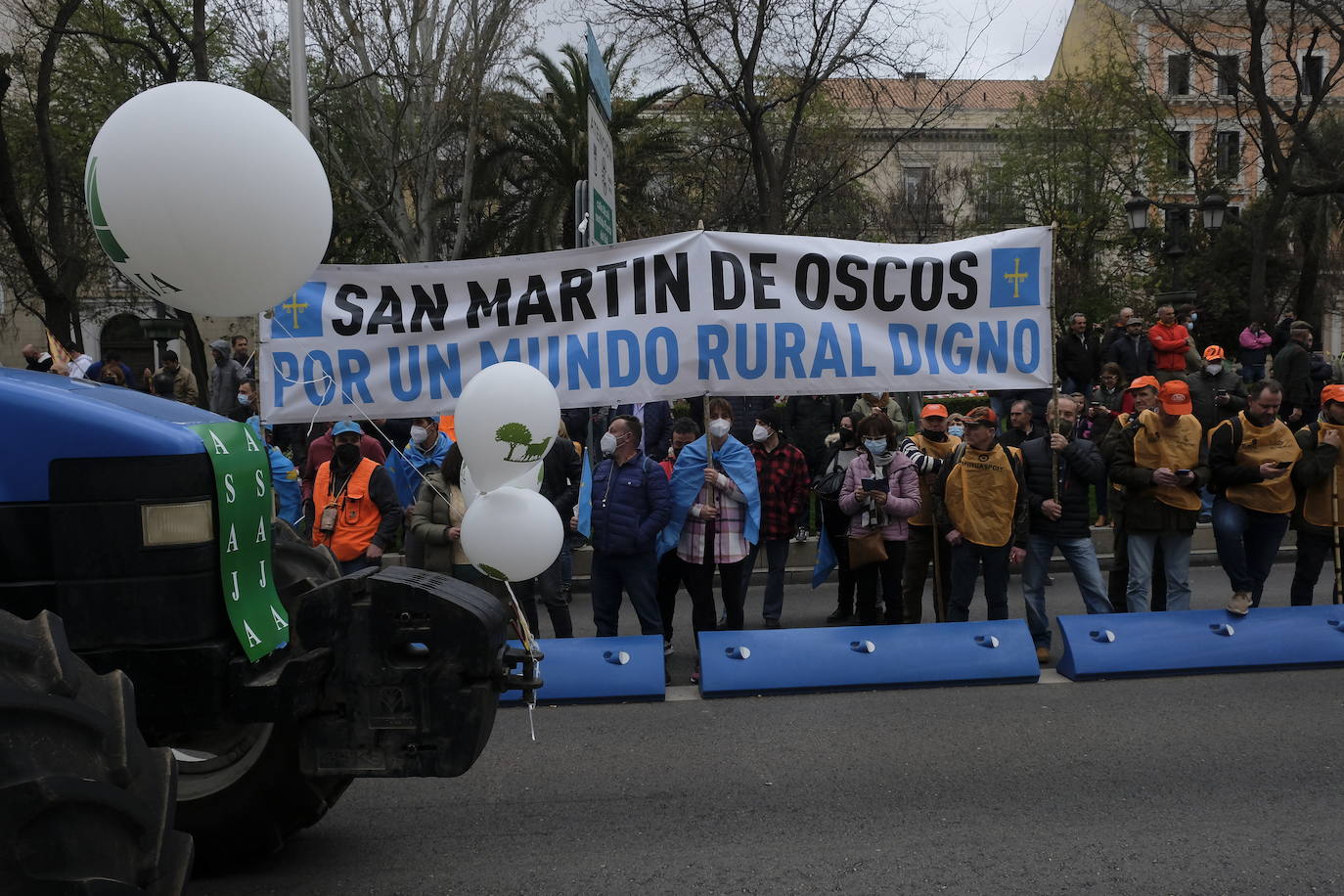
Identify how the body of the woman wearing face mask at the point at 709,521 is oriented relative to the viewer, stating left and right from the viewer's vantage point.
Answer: facing the viewer

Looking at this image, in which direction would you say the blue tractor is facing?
to the viewer's right

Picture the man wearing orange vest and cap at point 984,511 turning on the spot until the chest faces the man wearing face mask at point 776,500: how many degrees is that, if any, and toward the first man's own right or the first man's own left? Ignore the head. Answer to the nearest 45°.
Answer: approximately 135° to the first man's own right

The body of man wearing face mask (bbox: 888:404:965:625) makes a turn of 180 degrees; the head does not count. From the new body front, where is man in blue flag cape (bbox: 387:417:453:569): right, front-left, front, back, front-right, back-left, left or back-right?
left

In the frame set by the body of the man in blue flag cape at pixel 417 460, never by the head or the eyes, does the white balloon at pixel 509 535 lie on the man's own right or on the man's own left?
on the man's own left

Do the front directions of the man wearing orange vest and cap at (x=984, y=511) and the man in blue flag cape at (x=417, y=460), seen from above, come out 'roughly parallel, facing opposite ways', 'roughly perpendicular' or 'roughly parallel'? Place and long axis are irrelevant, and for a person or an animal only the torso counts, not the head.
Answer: roughly parallel

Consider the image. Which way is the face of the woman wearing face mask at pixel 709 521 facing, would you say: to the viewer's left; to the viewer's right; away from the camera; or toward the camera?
toward the camera

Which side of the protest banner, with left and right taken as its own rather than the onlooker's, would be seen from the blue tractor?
front

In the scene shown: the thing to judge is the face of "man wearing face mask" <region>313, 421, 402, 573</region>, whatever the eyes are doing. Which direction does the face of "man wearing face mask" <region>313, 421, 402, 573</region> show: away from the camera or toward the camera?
toward the camera

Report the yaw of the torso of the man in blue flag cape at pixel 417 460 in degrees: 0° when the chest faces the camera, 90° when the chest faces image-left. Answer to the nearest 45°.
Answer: approximately 45°

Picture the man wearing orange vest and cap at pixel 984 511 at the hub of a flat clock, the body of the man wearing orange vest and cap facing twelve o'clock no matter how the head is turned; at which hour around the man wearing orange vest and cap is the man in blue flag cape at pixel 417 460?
The man in blue flag cape is roughly at 3 o'clock from the man wearing orange vest and cap.

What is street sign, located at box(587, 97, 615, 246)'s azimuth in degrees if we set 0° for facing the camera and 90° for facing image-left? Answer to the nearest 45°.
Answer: approximately 270°

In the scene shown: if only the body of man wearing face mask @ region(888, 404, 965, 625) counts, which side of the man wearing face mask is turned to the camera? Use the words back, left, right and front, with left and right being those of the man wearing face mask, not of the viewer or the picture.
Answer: front
